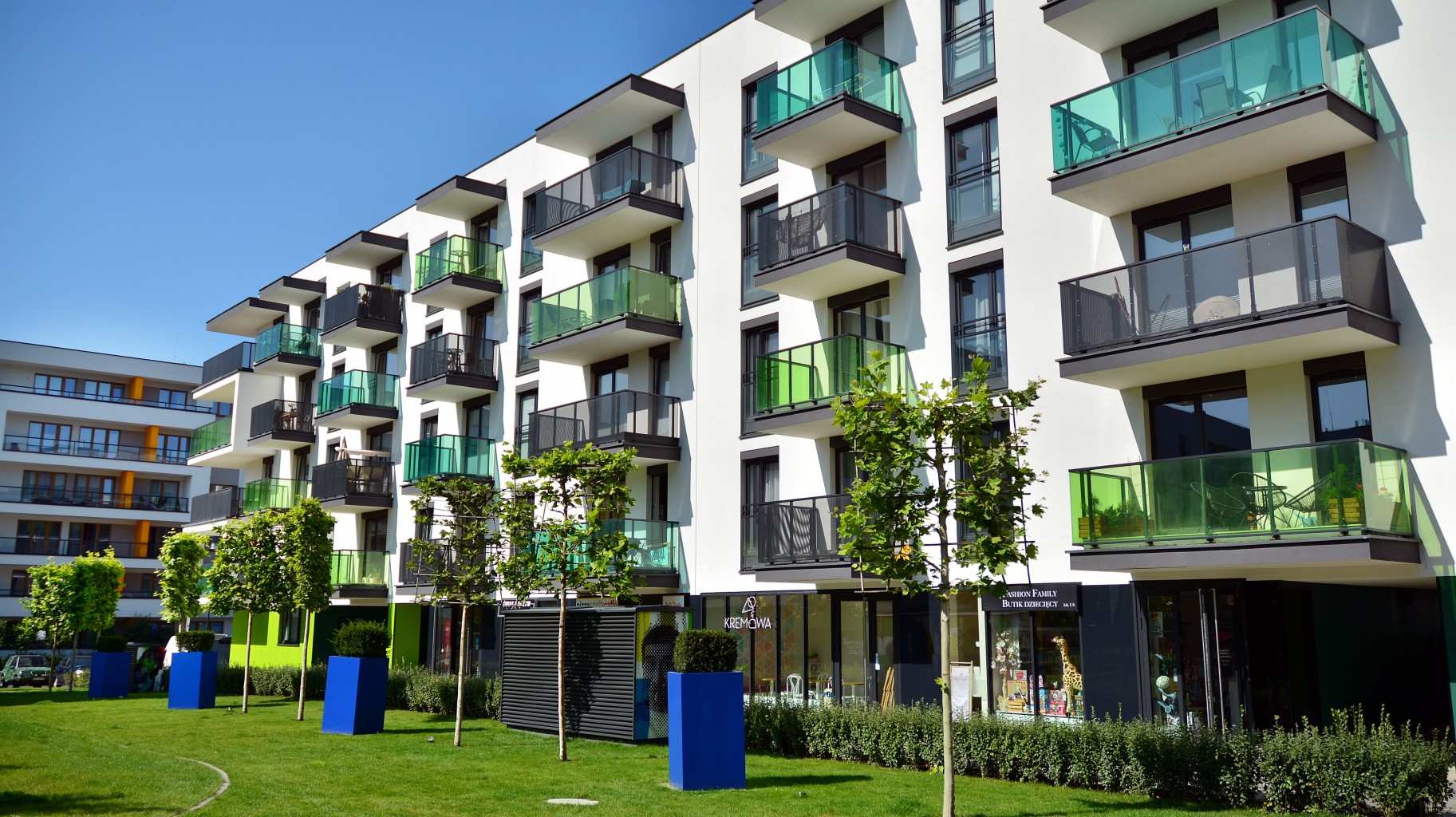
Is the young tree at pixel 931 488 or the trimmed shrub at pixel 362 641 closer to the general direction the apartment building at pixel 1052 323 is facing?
the young tree

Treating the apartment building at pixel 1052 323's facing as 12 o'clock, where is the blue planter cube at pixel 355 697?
The blue planter cube is roughly at 12 o'clock from the apartment building.

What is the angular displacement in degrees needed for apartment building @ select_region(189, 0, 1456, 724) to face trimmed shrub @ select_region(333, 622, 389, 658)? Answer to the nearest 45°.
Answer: approximately 45° to its right

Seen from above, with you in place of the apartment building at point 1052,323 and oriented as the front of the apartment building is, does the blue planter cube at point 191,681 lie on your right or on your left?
on your right

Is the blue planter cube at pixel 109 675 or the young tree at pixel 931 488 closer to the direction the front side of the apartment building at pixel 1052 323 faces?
the young tree

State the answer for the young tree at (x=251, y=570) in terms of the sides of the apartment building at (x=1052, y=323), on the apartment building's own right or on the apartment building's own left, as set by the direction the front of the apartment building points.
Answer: on the apartment building's own right

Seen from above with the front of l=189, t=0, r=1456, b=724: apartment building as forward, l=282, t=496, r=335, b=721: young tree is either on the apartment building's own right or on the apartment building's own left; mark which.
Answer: on the apartment building's own right

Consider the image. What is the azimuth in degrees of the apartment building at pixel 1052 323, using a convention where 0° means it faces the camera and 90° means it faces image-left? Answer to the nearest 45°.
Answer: approximately 45°

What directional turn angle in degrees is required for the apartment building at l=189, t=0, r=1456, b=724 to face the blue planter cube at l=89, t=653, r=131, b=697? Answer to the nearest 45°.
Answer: approximately 90° to its right

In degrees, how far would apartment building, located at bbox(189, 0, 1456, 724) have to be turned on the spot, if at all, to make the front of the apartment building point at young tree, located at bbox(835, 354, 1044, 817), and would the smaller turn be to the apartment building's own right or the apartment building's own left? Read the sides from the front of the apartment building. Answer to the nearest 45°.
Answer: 0° — it already faces it
